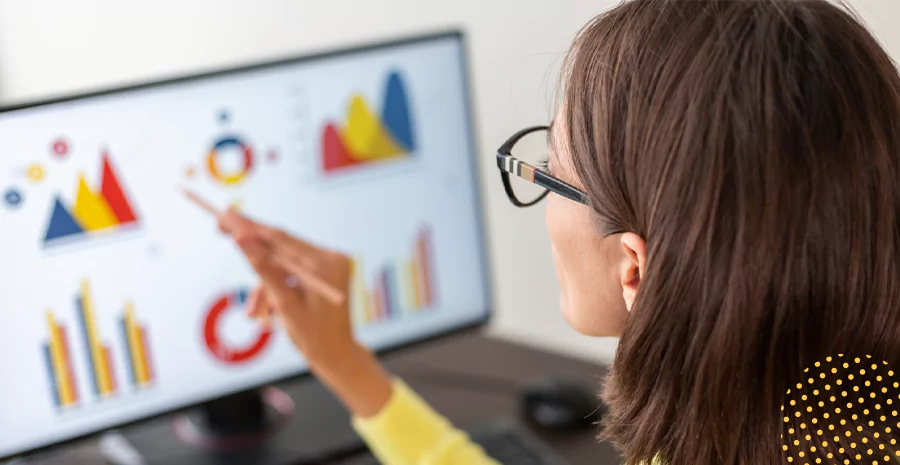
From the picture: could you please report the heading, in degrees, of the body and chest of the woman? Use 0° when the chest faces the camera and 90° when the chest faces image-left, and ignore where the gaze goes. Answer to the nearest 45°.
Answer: approximately 135°

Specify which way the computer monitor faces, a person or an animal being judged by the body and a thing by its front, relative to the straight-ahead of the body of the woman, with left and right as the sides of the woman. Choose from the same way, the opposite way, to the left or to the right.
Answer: the opposite way

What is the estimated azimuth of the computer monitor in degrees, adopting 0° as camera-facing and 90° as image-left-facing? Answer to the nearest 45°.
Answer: approximately 315°

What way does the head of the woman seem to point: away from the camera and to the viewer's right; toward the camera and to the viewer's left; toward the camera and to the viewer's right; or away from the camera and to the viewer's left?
away from the camera and to the viewer's left
